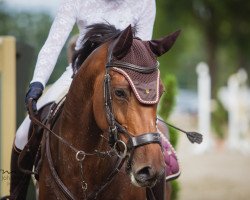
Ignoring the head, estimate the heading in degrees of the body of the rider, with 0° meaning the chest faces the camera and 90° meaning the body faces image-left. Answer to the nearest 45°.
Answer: approximately 0°

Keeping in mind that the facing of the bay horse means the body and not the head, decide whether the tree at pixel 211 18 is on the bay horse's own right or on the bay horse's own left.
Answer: on the bay horse's own left

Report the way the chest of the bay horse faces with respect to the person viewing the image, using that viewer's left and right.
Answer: facing the viewer and to the right of the viewer
